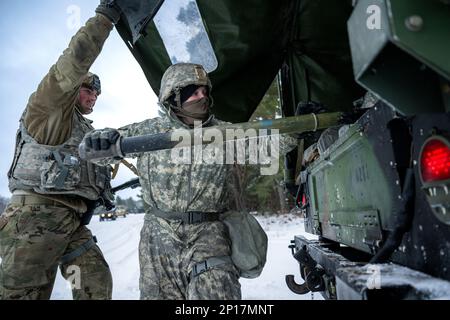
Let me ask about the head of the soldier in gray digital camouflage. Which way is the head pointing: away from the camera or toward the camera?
toward the camera

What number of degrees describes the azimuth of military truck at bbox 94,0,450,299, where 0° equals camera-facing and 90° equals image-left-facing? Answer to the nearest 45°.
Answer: approximately 225°

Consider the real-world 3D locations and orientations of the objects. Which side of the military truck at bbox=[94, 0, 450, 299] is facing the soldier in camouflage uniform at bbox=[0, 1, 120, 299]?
back

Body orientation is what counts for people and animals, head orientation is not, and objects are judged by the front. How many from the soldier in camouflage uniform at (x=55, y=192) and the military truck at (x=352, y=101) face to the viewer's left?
0

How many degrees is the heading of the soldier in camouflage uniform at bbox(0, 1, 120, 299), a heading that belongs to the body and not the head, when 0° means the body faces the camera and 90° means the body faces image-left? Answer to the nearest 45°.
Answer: approximately 270°
